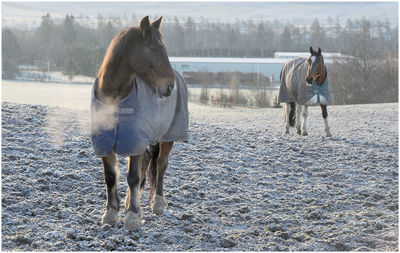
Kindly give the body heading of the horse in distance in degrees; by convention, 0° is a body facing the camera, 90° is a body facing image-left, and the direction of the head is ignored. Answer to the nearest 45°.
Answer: approximately 315°

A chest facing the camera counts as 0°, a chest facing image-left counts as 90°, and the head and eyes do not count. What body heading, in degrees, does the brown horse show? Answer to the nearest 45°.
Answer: approximately 45°

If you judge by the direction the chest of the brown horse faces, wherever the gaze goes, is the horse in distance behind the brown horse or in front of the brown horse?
behind

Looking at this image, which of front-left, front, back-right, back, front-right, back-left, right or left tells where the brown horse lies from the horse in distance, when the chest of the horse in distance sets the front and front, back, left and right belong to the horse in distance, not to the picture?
front-right

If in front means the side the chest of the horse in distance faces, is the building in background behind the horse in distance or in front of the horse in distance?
behind

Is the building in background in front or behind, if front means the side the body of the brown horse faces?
behind

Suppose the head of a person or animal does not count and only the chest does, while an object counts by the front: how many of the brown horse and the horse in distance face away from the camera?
0
